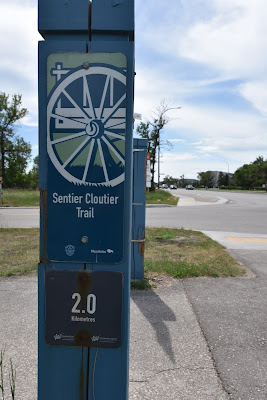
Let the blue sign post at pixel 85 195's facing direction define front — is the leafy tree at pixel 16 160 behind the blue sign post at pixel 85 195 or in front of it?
behind

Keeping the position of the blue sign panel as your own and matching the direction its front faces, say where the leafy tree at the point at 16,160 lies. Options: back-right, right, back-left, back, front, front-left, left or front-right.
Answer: back

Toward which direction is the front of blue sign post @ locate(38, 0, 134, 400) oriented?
toward the camera

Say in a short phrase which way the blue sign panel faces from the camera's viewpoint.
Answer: facing the viewer
